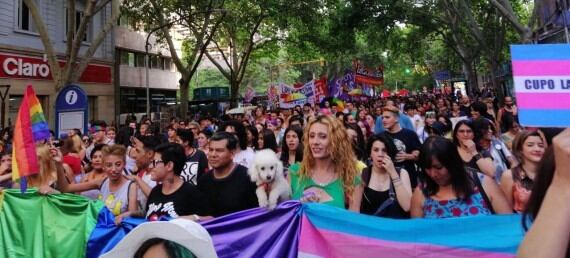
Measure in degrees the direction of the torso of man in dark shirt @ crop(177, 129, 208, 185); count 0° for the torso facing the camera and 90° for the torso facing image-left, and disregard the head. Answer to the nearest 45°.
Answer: approximately 45°

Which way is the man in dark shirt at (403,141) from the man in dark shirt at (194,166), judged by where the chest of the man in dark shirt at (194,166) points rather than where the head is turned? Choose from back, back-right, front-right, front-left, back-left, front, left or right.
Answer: back-left

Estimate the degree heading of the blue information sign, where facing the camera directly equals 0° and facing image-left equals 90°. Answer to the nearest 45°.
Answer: approximately 0°

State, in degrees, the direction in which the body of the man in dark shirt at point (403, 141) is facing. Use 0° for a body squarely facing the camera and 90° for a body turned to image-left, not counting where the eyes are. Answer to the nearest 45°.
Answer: approximately 45°

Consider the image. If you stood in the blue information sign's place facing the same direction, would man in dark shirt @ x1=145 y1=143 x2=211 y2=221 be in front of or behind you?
in front

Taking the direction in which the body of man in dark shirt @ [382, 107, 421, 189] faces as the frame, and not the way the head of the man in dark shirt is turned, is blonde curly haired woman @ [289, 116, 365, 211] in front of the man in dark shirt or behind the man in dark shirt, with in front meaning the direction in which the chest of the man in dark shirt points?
in front

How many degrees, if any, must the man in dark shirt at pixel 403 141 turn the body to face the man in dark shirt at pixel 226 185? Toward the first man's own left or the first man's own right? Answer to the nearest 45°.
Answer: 0° — they already face them

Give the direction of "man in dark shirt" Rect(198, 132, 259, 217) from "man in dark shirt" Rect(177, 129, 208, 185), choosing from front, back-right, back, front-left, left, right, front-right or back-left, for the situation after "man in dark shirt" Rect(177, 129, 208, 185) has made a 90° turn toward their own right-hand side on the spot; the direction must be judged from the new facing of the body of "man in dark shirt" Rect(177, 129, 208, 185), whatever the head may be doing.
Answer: back-left

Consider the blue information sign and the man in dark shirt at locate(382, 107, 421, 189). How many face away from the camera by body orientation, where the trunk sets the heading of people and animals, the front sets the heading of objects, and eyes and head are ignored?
0

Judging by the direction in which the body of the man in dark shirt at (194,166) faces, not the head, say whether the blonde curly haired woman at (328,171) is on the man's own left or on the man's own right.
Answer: on the man's own left

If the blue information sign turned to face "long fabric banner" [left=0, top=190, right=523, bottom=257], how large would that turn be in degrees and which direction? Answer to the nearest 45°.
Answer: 0° — it already faces it

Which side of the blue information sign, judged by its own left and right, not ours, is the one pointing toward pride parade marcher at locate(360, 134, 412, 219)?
front
